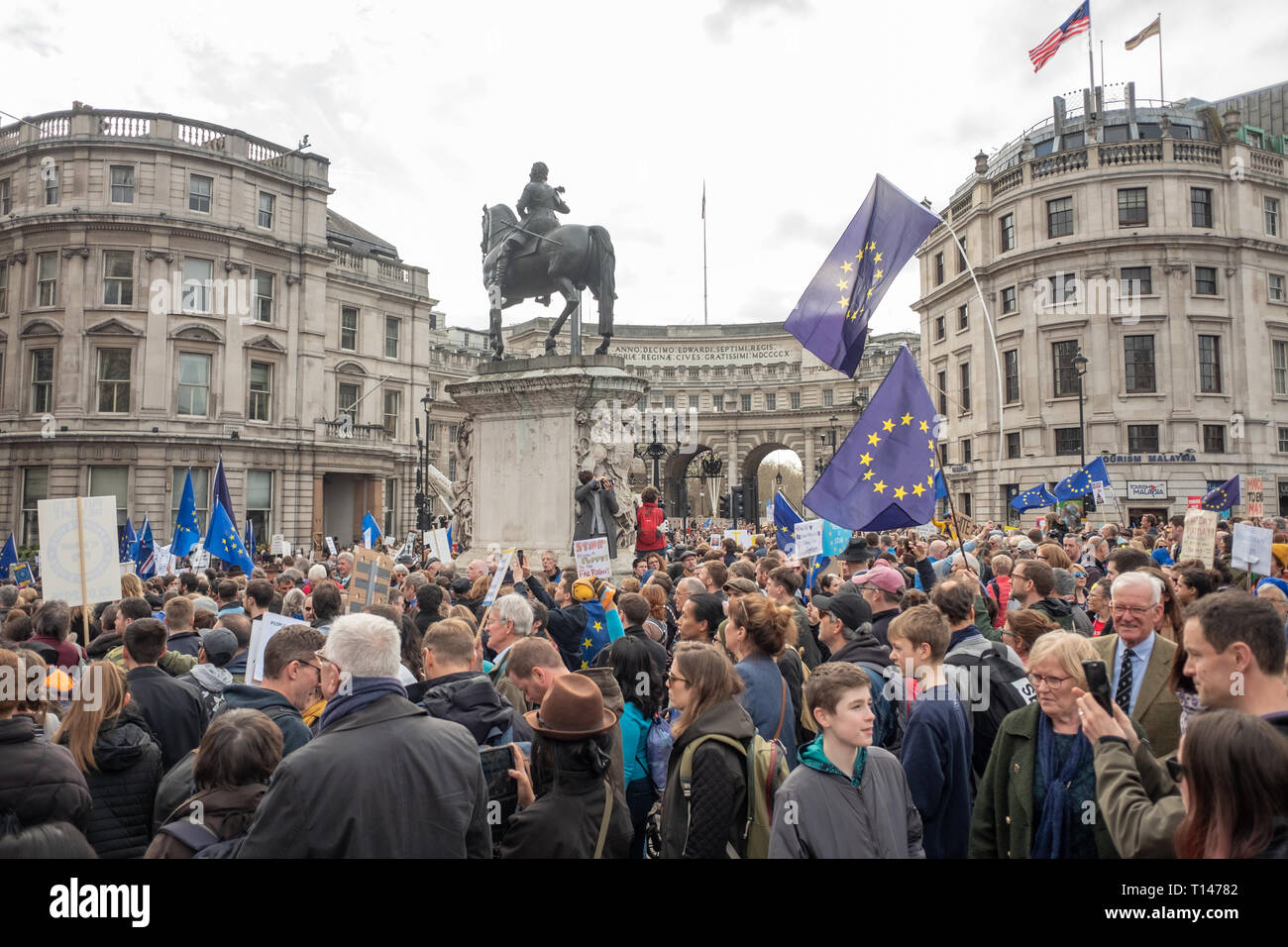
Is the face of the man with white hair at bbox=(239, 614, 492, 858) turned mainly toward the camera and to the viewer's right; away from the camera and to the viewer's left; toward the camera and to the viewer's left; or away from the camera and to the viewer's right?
away from the camera and to the viewer's left

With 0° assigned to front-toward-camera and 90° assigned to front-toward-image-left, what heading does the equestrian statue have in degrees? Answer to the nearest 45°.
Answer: approximately 135°

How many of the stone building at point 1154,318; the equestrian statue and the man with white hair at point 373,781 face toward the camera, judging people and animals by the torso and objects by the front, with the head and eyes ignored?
1

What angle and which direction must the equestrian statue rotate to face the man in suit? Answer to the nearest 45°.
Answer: approximately 135° to its left

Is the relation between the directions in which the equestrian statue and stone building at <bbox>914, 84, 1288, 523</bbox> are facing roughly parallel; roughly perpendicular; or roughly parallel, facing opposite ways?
roughly perpendicular

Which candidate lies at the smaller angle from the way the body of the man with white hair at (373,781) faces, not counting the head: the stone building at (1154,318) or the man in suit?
the stone building

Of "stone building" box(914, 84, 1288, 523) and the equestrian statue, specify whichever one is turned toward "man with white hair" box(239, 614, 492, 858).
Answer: the stone building

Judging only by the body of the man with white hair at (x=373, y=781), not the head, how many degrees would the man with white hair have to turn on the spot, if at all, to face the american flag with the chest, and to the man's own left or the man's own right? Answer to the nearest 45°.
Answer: approximately 90° to the man's own right

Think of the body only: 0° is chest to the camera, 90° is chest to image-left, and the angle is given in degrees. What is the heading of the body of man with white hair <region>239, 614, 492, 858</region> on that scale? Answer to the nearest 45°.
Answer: approximately 135°

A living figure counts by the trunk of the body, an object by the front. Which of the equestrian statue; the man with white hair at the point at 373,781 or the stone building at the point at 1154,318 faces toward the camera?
the stone building

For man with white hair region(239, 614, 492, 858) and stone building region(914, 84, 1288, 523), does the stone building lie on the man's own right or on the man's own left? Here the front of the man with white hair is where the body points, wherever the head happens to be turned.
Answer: on the man's own right

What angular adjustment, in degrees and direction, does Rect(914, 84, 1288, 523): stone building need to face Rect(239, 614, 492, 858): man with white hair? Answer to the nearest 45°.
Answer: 0° — it already faces them
